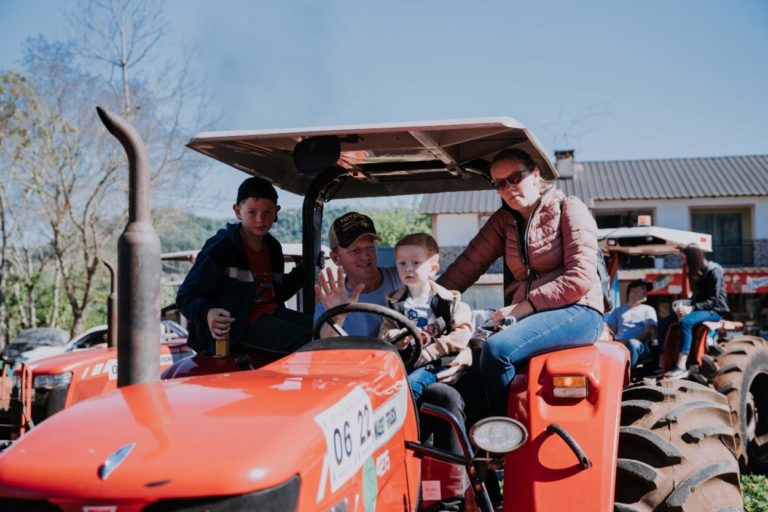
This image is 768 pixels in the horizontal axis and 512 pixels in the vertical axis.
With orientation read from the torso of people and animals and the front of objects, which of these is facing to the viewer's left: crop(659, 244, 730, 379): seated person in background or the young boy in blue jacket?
the seated person in background

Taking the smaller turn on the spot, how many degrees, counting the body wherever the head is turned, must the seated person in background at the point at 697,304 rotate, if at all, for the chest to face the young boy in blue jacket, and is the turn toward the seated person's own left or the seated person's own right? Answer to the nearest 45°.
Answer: approximately 45° to the seated person's own left

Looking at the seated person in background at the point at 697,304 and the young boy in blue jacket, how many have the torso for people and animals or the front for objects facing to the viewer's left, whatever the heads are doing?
1

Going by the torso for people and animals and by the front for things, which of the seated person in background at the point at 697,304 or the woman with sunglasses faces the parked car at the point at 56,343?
the seated person in background

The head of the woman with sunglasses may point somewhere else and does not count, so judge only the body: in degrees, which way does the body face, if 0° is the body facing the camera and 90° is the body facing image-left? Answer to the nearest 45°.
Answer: approximately 45°

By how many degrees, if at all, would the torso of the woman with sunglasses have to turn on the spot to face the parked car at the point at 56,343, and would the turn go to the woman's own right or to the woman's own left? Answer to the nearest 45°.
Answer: approximately 90° to the woman's own right

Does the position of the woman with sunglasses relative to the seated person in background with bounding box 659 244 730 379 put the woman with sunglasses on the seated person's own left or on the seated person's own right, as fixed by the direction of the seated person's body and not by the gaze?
on the seated person's own left

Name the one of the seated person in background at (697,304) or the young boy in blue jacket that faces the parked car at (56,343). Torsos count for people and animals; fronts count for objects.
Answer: the seated person in background

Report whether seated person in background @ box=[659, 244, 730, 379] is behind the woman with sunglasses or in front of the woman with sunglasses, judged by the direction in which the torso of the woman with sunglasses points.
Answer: behind

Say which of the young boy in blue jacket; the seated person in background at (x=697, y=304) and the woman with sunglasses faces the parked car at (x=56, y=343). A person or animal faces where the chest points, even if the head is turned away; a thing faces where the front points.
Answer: the seated person in background

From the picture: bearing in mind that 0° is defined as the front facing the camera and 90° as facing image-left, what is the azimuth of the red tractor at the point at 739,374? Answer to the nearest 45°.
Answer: approximately 45°

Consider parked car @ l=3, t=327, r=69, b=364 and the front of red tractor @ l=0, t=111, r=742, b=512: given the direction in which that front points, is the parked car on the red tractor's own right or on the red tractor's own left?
on the red tractor's own right

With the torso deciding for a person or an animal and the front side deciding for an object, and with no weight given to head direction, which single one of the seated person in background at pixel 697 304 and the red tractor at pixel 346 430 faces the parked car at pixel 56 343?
the seated person in background

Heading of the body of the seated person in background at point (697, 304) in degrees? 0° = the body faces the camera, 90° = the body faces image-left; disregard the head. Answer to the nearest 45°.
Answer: approximately 90°

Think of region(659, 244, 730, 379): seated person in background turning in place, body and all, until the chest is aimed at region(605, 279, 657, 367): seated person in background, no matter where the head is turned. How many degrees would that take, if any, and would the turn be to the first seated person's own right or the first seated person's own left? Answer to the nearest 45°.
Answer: approximately 45° to the first seated person's own right
